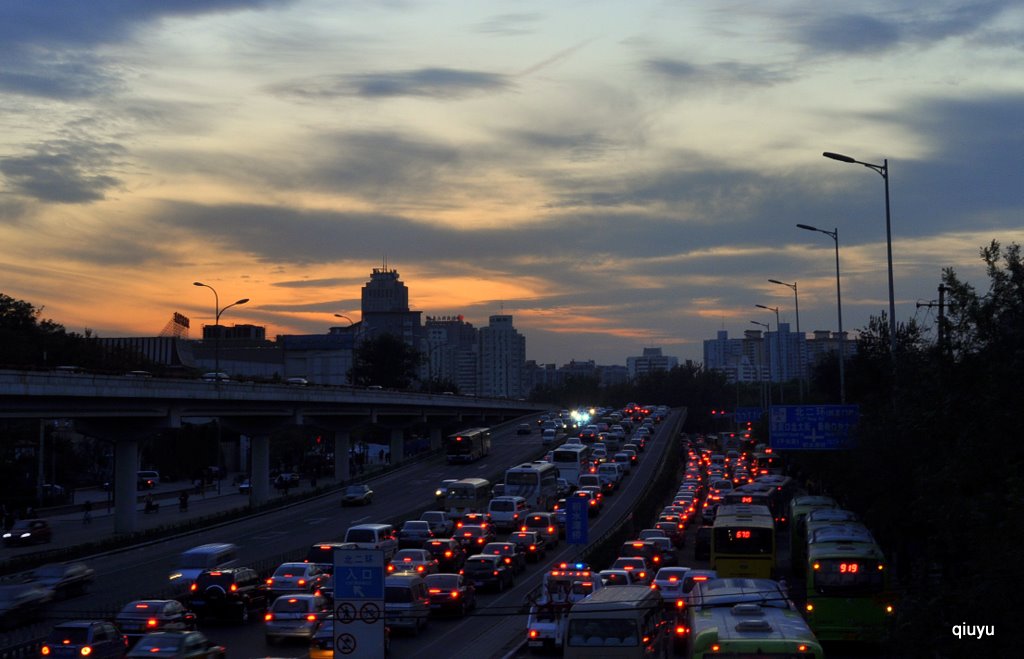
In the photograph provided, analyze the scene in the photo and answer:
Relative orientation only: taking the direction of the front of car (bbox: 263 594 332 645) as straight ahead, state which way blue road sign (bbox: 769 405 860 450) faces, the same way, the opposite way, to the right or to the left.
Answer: the opposite way

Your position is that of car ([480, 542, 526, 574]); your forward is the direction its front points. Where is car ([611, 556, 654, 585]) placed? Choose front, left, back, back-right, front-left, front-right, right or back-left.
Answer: right

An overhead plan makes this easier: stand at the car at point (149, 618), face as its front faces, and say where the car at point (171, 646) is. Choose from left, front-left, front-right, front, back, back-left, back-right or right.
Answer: back-right

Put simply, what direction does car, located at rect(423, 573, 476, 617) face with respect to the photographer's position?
facing away from the viewer and to the right of the viewer

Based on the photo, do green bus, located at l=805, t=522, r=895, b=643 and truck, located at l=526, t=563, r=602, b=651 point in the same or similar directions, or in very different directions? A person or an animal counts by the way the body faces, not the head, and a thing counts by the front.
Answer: same or similar directions

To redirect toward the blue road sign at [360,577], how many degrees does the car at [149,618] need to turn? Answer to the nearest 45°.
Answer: approximately 90° to its right

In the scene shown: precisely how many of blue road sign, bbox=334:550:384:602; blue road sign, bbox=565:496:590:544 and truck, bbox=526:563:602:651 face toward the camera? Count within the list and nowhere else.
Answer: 2

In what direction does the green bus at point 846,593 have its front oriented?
away from the camera

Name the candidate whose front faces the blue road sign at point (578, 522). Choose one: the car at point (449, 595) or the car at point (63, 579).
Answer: the car at point (449, 595)

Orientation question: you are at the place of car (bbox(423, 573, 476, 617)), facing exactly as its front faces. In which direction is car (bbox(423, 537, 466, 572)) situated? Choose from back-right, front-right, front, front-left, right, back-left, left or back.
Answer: front-left

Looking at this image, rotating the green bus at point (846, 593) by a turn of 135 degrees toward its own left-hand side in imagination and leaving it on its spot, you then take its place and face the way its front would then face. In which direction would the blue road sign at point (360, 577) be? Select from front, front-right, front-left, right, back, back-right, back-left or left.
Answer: front

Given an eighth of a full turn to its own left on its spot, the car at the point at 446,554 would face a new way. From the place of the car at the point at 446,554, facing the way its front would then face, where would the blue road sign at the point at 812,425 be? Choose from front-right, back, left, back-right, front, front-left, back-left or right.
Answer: right

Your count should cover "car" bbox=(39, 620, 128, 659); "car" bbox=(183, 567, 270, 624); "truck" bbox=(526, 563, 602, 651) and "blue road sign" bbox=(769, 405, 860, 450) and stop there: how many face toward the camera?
1

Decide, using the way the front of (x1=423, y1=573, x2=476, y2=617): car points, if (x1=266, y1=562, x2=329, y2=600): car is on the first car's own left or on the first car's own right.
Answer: on the first car's own left

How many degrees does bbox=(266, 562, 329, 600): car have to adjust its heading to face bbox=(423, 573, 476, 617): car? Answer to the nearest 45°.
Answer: approximately 45° to its right

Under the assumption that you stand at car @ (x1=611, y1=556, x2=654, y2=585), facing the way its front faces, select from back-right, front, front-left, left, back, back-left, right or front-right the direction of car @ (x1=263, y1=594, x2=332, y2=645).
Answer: back-left

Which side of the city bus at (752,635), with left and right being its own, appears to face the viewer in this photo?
back

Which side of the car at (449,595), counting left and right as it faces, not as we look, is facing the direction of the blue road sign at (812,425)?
front

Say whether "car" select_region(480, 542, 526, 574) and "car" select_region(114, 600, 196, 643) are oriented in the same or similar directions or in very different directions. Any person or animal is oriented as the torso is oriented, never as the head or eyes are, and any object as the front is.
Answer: same or similar directions

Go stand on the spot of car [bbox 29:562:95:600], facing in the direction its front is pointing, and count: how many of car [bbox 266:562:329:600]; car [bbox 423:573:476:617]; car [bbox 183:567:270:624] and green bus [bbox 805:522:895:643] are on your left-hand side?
4

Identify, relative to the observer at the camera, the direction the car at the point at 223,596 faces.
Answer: facing away from the viewer and to the right of the viewer

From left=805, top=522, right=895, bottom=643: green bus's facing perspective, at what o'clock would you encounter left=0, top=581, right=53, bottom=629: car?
The car is roughly at 9 o'clock from the green bus.

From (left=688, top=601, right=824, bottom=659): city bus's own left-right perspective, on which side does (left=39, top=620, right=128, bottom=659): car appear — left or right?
on its left

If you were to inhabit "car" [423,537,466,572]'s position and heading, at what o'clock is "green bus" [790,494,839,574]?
The green bus is roughly at 2 o'clock from the car.
